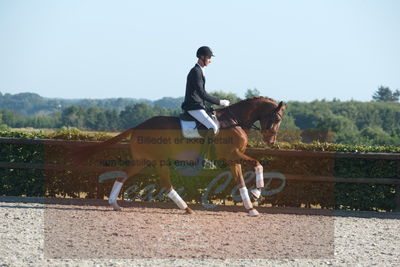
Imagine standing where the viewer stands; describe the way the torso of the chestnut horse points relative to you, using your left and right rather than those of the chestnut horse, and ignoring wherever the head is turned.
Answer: facing to the right of the viewer

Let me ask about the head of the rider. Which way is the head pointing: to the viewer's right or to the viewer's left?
to the viewer's right

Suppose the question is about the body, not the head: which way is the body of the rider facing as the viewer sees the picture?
to the viewer's right
